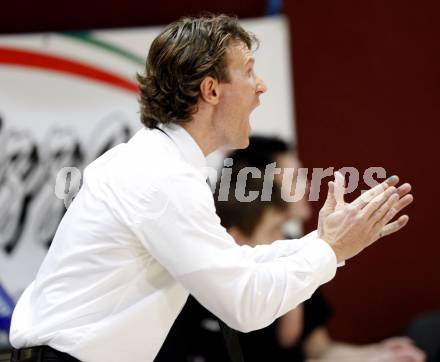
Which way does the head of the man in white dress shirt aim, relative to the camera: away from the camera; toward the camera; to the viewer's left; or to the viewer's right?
to the viewer's right

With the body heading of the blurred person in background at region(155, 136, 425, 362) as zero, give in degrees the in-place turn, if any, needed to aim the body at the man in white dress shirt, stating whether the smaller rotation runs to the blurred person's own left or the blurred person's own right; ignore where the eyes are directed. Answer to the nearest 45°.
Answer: approximately 90° to the blurred person's own right

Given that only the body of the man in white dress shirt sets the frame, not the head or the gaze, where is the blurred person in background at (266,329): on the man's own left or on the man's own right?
on the man's own left

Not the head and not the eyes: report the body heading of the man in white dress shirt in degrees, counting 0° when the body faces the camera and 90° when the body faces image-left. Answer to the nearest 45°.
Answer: approximately 270°
